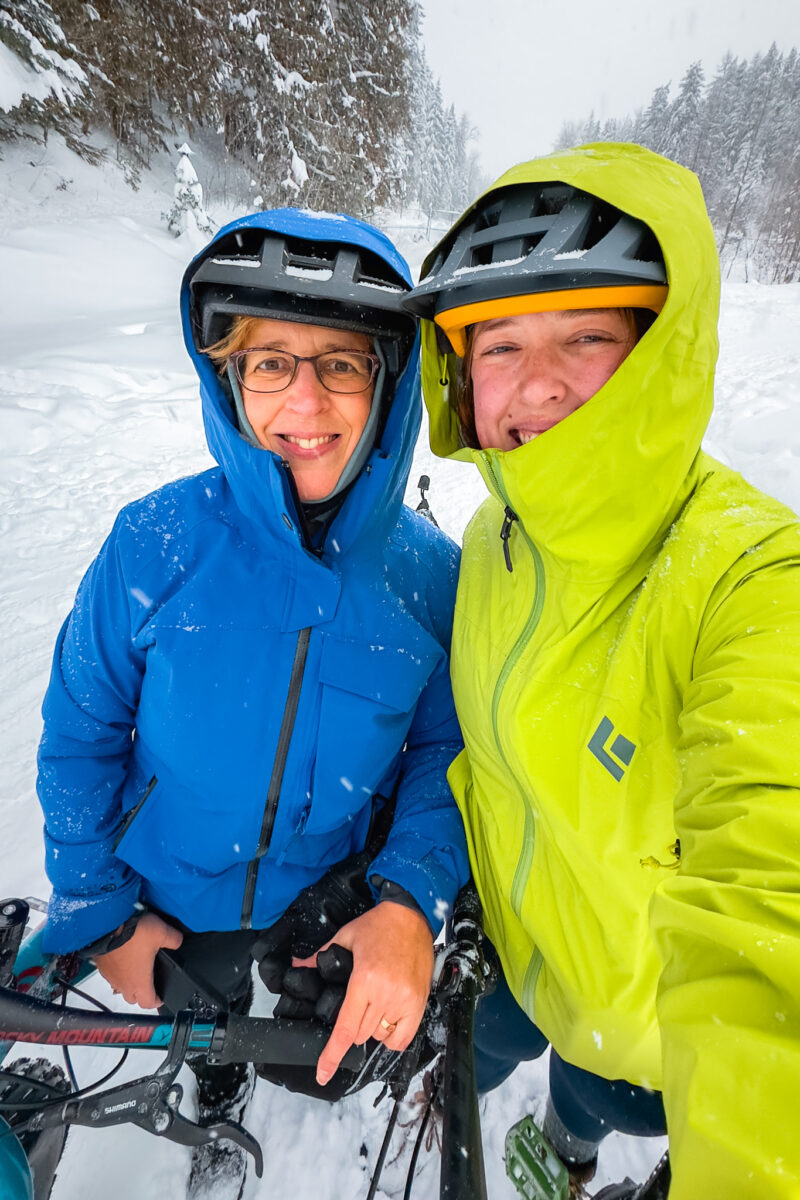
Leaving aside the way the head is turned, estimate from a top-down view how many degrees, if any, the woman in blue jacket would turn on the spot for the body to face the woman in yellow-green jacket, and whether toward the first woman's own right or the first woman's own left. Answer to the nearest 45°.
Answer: approximately 45° to the first woman's own left

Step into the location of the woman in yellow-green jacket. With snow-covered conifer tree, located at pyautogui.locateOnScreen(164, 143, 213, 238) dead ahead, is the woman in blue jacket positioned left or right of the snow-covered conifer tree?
left

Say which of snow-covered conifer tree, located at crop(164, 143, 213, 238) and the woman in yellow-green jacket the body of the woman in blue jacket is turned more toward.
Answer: the woman in yellow-green jacket

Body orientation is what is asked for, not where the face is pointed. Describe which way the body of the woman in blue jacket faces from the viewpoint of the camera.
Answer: toward the camera

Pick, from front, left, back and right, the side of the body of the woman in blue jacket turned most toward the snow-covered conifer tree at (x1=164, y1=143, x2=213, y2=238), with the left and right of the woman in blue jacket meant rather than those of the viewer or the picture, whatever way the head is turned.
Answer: back
